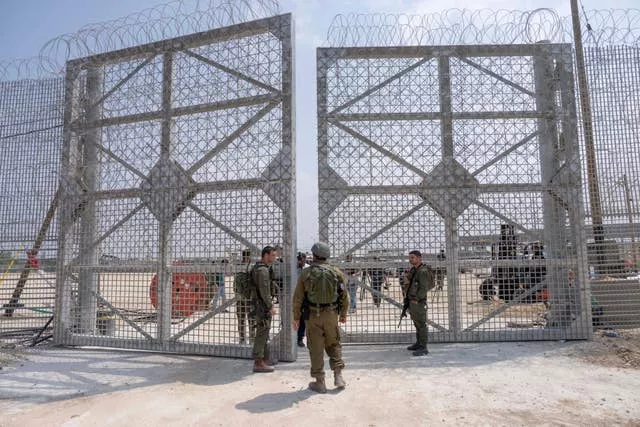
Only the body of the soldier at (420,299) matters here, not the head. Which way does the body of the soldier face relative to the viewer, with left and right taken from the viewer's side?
facing to the left of the viewer

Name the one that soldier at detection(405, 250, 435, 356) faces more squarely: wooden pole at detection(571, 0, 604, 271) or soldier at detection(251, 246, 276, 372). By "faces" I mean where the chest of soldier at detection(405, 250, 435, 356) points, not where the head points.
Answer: the soldier

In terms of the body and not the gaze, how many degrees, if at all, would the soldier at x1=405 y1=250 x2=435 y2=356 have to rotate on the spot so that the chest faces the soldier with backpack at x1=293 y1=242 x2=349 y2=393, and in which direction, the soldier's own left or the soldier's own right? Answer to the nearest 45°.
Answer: approximately 45° to the soldier's own left

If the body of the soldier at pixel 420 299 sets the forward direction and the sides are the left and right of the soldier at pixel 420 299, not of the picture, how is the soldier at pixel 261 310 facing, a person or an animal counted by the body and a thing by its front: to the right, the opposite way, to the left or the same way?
the opposite way

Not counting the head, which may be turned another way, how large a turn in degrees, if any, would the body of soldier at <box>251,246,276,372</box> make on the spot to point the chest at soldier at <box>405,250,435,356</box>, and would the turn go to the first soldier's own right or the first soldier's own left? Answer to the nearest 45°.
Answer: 0° — they already face them

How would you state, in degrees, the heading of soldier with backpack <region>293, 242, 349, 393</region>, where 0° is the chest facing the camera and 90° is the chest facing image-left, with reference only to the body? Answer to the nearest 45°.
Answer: approximately 180°

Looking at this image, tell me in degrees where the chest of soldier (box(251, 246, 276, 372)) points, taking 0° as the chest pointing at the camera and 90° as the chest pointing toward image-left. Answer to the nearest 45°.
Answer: approximately 270°

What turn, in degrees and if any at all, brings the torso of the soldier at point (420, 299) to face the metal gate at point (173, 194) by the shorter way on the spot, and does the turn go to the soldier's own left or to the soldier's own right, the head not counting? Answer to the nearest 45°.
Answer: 0° — they already face it

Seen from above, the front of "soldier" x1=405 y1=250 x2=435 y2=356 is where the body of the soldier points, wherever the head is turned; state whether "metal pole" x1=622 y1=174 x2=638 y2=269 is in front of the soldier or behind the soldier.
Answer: behind

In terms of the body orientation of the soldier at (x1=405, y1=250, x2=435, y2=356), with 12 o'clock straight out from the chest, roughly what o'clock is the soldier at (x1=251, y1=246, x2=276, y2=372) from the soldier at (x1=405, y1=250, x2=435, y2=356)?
the soldier at (x1=251, y1=246, x2=276, y2=372) is roughly at 11 o'clock from the soldier at (x1=405, y1=250, x2=435, y2=356).

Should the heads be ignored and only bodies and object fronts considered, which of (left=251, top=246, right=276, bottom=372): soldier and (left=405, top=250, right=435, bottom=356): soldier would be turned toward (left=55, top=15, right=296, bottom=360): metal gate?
(left=405, top=250, right=435, bottom=356): soldier

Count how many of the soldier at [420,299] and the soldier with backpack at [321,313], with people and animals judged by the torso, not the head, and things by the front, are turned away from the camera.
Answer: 1

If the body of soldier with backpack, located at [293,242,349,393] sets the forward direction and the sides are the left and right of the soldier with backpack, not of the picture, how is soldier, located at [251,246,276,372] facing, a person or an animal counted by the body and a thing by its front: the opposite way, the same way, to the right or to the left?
to the right
